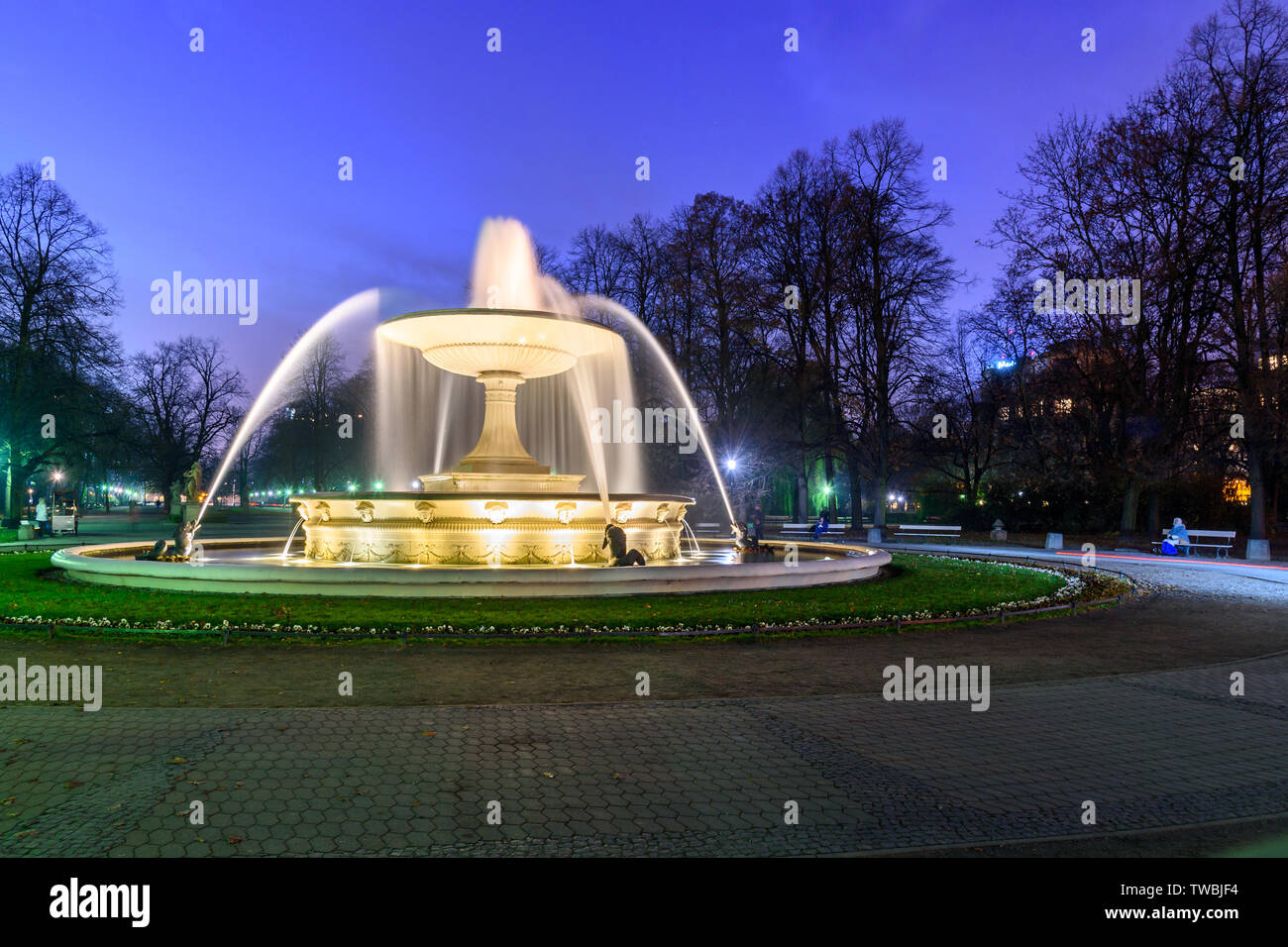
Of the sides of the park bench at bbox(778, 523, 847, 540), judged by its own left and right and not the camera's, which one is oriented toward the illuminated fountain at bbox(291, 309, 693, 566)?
front

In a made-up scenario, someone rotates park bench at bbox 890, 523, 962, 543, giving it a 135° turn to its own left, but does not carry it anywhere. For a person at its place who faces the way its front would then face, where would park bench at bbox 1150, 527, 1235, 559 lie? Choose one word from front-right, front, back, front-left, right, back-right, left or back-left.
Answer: right

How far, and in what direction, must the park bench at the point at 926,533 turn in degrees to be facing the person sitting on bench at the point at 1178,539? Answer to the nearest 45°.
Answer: approximately 45° to its left

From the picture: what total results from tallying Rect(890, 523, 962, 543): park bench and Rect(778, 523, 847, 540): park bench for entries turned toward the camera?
2

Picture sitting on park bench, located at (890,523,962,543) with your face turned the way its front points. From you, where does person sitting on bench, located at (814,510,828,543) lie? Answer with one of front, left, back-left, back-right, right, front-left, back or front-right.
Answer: front-right

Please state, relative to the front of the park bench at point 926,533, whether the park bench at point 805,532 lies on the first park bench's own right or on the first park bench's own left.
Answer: on the first park bench's own right

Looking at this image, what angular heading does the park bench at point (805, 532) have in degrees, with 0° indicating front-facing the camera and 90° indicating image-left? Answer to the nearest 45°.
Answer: approximately 0°

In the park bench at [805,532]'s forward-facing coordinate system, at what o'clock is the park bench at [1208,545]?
the park bench at [1208,545] is roughly at 10 o'clock from the park bench at [805,532].

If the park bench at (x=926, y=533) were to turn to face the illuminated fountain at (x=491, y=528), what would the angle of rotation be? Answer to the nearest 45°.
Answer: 0° — it already faces it

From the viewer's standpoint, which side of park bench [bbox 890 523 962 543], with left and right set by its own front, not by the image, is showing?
front

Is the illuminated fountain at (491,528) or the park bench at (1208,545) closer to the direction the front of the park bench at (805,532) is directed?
the illuminated fountain

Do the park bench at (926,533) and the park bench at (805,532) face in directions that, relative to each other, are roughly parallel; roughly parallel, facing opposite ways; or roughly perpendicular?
roughly parallel
